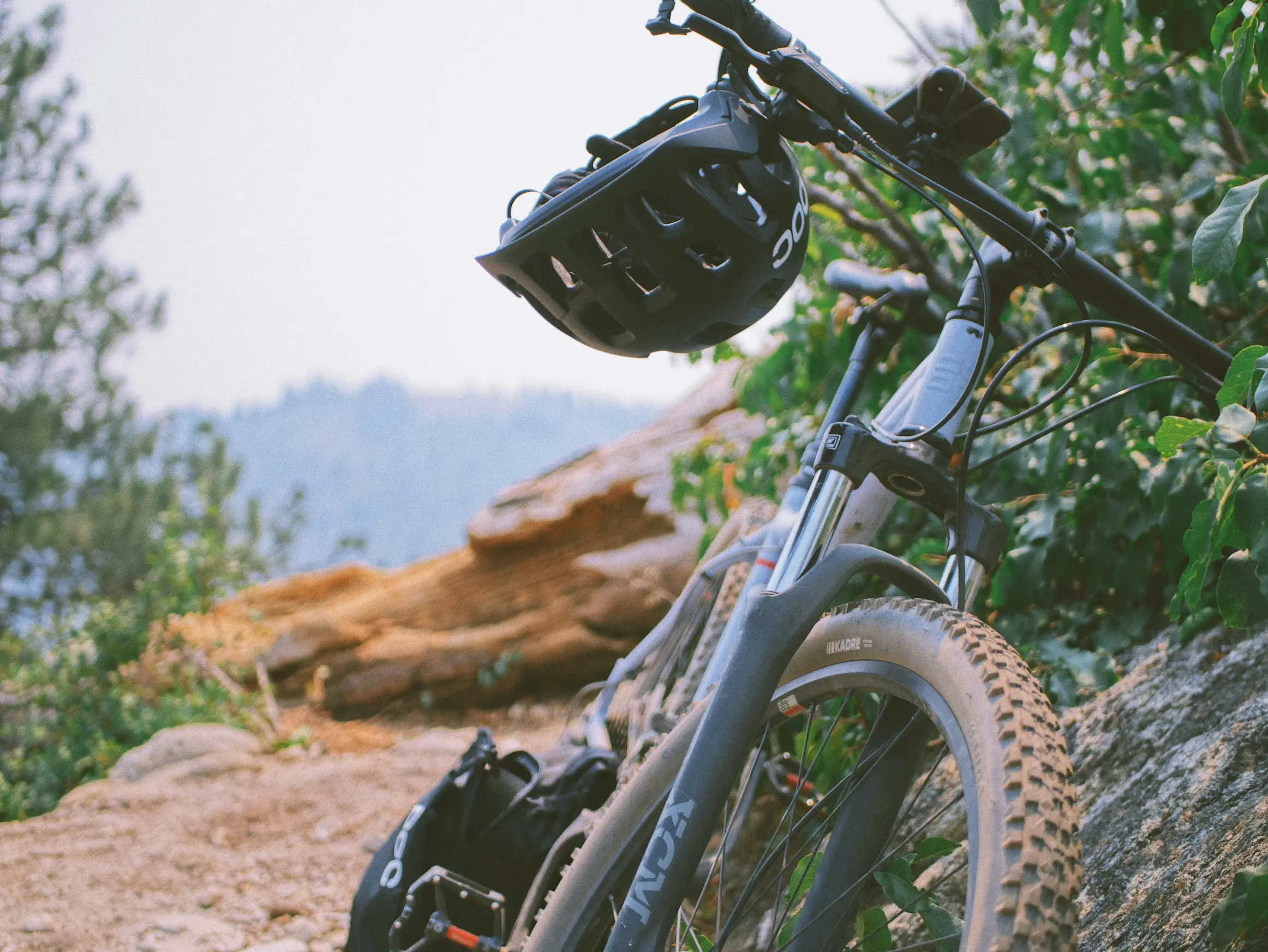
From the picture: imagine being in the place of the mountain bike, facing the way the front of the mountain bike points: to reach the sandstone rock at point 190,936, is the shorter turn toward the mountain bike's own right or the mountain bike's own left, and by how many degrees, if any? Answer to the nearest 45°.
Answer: approximately 180°

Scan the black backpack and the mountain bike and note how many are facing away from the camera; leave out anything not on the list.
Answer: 0

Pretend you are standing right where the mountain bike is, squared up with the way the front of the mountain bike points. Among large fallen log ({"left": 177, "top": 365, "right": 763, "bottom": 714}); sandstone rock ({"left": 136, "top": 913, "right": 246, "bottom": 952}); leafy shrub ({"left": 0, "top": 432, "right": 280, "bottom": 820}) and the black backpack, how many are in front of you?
0

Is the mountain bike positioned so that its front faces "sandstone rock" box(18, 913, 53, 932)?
no

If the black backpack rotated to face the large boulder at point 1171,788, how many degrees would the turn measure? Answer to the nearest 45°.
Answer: approximately 90° to its left

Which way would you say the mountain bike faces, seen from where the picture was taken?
facing the viewer and to the right of the viewer
